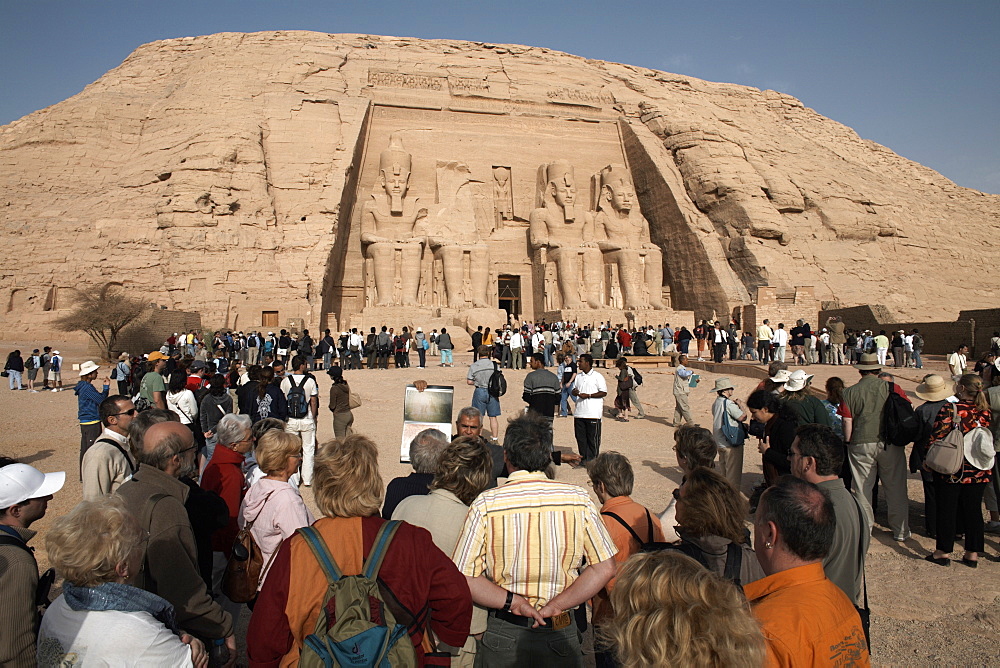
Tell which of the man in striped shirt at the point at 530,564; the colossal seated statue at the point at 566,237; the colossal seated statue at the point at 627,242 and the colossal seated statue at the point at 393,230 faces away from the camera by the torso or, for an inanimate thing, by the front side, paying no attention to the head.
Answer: the man in striped shirt

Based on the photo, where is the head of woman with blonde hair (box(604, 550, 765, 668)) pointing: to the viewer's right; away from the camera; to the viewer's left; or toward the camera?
away from the camera

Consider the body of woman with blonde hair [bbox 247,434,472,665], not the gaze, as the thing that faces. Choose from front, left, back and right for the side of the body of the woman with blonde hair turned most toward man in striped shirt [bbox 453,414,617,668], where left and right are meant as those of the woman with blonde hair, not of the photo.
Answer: right

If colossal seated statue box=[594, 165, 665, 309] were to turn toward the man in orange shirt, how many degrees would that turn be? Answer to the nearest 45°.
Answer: approximately 45° to its right

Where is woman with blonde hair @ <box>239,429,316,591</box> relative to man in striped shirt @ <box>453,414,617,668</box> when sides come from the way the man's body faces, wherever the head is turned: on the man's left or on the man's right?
on the man's left

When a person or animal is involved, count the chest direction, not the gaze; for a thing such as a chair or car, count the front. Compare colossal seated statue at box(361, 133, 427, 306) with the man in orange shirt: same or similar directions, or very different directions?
very different directions

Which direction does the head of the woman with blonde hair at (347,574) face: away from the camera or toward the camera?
away from the camera

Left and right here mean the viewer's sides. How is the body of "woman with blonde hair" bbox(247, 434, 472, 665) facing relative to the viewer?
facing away from the viewer

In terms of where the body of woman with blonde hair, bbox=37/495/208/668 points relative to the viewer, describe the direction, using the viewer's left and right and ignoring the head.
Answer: facing away from the viewer and to the right of the viewer

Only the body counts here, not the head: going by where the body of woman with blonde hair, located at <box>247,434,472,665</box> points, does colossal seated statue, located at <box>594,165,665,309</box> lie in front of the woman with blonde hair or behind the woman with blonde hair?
in front

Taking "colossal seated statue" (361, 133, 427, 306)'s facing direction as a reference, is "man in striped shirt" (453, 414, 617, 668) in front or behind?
in front

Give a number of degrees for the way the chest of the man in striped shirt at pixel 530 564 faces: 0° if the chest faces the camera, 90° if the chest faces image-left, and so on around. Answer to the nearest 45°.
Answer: approximately 180°

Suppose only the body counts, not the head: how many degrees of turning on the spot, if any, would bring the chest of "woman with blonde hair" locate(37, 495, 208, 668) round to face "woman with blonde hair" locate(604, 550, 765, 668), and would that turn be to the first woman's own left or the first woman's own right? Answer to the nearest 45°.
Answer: approximately 90° to the first woman's own right

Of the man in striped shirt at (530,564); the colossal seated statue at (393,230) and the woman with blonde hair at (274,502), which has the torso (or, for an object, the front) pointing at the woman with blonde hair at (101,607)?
the colossal seated statue

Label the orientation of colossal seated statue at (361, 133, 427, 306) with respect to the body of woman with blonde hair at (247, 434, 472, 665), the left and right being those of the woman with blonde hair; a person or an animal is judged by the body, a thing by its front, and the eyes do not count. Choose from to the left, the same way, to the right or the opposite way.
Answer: the opposite way

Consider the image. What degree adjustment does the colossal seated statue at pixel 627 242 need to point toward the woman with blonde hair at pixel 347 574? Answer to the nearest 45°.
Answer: approximately 45° to its right
